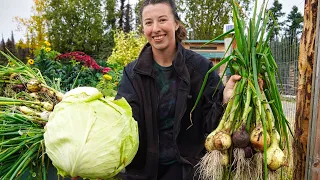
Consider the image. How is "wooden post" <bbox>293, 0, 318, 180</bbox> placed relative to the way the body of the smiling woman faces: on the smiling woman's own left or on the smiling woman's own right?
on the smiling woman's own left

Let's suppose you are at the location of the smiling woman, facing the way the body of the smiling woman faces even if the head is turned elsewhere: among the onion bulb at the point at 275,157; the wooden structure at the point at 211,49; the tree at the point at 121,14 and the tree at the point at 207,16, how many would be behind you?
3

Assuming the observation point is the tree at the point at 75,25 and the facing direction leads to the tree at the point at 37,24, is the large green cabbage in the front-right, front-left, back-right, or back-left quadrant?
back-left

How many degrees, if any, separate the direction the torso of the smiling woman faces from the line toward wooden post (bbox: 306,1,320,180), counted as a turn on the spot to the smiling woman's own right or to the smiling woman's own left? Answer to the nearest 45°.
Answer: approximately 90° to the smiling woman's own left

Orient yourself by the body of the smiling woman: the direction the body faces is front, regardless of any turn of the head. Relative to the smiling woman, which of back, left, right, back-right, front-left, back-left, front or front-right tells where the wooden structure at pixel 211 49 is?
back

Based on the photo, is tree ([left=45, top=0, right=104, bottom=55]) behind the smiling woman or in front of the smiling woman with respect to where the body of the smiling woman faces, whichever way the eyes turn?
behind

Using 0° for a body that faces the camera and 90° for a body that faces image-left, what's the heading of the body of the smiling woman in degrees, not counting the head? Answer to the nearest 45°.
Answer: approximately 0°

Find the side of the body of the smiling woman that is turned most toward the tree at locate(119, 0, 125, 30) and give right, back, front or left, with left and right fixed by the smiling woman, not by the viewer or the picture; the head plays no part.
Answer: back

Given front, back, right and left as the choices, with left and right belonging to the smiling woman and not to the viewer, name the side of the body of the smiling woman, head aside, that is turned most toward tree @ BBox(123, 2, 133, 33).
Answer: back
